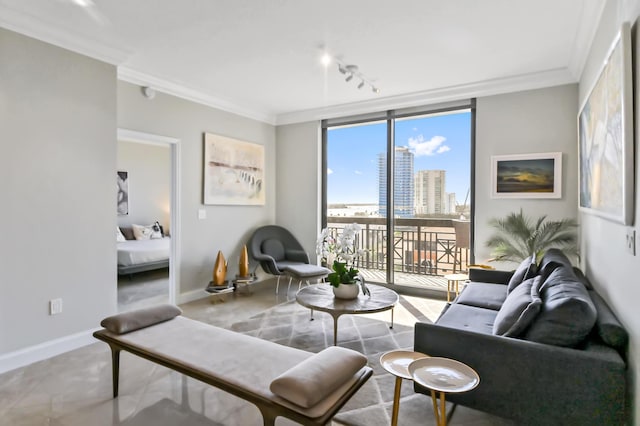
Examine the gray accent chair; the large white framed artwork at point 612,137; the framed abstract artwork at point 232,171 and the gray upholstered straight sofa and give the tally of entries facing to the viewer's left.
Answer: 2

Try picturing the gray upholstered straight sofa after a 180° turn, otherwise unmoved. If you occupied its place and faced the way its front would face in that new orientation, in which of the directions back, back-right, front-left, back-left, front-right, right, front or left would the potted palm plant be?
left

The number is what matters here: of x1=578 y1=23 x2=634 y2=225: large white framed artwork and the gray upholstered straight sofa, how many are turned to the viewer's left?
2

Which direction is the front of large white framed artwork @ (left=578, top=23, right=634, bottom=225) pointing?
to the viewer's left

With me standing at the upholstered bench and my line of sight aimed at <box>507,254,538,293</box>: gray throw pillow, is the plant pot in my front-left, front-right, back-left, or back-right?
front-left

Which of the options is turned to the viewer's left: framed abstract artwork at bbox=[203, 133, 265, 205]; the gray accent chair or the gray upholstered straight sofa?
the gray upholstered straight sofa

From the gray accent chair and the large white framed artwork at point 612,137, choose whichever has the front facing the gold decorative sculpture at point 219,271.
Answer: the large white framed artwork

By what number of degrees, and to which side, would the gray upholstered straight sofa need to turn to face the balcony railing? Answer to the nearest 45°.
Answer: approximately 45° to its right

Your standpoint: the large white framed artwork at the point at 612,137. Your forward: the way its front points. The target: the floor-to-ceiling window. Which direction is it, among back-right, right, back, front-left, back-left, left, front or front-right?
front-right

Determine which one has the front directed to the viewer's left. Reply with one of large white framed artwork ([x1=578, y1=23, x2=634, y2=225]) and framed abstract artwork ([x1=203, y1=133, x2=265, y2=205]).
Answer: the large white framed artwork

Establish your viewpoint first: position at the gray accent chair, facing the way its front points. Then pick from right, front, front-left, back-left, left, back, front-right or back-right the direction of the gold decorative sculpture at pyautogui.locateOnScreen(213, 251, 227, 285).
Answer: right

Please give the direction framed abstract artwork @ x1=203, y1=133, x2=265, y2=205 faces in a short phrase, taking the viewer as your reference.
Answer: facing the viewer and to the right of the viewer

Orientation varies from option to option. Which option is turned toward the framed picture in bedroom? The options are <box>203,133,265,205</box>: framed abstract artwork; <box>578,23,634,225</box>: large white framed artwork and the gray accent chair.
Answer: the large white framed artwork

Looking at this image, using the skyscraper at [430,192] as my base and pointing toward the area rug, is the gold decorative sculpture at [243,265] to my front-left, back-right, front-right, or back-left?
front-right

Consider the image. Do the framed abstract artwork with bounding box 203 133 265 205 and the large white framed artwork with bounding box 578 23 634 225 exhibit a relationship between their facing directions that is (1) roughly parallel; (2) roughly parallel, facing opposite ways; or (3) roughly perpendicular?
roughly parallel, facing opposite ways

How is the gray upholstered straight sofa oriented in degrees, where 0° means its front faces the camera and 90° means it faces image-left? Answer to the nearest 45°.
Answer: approximately 90°

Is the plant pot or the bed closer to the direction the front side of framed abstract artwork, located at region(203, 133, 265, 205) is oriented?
the plant pot
